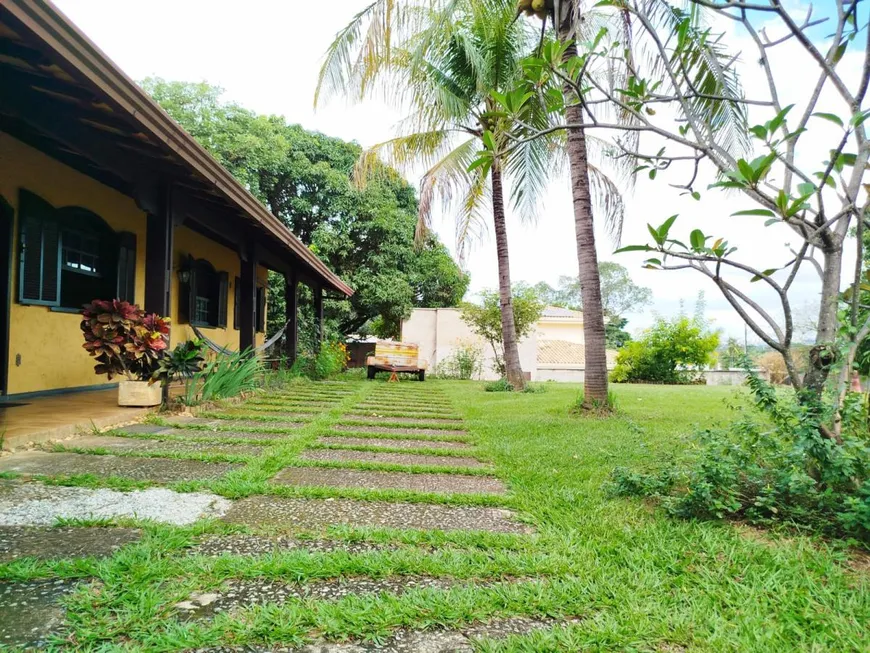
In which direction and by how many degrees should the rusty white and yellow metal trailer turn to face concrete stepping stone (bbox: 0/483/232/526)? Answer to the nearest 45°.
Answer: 0° — it already faces it

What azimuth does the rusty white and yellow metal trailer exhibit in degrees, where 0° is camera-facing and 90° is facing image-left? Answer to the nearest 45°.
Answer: approximately 0°

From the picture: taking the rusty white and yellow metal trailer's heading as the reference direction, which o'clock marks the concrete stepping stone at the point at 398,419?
The concrete stepping stone is roughly at 12 o'clock from the rusty white and yellow metal trailer.

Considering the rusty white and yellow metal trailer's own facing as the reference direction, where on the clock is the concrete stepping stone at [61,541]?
The concrete stepping stone is roughly at 12 o'clock from the rusty white and yellow metal trailer.

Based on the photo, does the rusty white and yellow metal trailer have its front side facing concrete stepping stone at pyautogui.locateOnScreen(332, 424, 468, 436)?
yes

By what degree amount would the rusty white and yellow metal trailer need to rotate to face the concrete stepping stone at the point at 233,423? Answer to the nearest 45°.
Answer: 0° — it already faces it

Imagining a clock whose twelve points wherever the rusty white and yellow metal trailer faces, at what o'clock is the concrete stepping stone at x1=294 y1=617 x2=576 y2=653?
The concrete stepping stone is roughly at 12 o'clock from the rusty white and yellow metal trailer.

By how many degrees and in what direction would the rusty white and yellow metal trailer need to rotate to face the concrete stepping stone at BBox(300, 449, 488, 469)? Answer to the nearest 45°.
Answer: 0° — it already faces it

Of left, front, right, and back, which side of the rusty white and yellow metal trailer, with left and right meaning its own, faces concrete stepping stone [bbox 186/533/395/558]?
front

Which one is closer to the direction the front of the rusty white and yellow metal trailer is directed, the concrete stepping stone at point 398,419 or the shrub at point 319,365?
the concrete stepping stone
